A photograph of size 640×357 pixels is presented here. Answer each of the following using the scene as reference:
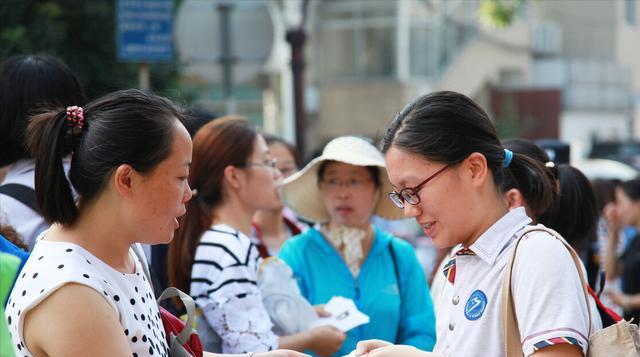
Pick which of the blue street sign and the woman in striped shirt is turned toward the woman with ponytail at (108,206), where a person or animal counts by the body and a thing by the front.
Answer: the blue street sign

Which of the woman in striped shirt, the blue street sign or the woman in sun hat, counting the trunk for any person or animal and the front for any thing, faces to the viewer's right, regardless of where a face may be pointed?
the woman in striped shirt

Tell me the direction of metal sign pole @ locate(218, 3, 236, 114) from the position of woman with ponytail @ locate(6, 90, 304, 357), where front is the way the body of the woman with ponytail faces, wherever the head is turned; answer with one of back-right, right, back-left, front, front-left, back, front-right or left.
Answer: left

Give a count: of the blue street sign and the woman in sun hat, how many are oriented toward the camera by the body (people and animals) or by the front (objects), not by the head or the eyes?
2

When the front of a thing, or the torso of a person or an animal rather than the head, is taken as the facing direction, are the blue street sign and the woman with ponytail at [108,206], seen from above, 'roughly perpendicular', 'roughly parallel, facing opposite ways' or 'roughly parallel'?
roughly perpendicular

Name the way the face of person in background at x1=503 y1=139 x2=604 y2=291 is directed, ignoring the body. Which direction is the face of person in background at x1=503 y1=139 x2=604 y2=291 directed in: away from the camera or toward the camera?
away from the camera

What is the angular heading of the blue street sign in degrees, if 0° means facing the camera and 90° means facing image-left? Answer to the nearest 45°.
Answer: approximately 0°

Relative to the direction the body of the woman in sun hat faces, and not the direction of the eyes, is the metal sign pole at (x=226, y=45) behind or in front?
behind

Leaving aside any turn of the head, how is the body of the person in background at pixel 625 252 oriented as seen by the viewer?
to the viewer's left

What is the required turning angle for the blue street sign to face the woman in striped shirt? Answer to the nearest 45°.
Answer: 0° — it already faces them

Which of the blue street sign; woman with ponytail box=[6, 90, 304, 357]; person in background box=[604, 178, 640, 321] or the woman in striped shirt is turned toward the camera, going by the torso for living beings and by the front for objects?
the blue street sign
